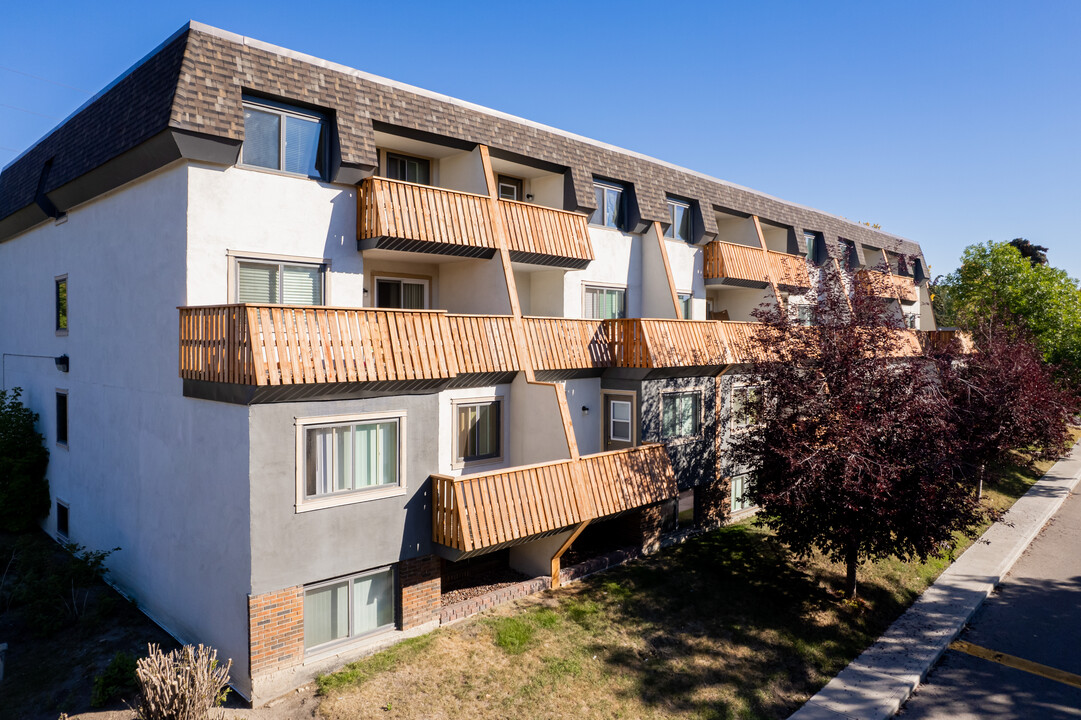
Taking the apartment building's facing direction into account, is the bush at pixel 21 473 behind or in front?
behind

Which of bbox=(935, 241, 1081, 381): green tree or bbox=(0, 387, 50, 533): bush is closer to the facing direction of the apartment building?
the green tree

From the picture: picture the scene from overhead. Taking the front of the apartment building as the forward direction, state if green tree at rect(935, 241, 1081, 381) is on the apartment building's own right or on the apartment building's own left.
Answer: on the apartment building's own left

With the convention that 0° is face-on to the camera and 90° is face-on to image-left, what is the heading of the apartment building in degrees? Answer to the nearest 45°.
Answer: approximately 315°
